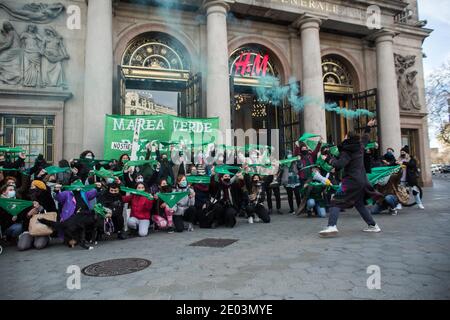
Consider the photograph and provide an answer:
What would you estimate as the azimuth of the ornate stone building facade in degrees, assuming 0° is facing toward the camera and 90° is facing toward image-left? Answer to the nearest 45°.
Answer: approximately 315°

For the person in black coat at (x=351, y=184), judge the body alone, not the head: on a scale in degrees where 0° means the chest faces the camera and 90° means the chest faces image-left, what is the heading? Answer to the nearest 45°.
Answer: approximately 135°

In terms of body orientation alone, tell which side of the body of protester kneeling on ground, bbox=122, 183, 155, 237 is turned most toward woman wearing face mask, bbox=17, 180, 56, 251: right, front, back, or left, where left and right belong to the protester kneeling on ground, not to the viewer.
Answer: right

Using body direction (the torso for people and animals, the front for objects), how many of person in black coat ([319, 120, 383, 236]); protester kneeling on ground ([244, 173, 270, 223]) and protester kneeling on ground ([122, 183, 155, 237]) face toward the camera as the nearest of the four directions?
2

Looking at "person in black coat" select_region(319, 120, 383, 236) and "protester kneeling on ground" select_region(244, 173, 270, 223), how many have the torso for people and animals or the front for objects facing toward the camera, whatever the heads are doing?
1

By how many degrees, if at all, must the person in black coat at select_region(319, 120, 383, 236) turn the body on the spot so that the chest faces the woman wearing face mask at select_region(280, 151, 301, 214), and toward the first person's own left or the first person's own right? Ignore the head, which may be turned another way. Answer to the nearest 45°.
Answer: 0° — they already face them

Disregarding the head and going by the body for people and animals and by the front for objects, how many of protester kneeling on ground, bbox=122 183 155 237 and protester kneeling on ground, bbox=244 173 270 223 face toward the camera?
2
